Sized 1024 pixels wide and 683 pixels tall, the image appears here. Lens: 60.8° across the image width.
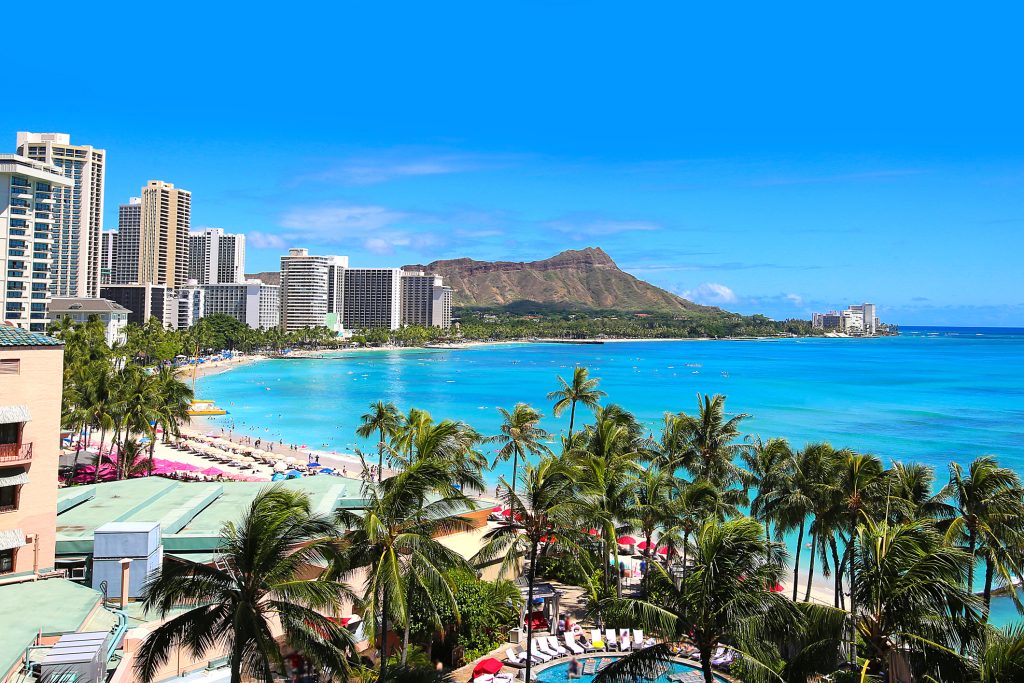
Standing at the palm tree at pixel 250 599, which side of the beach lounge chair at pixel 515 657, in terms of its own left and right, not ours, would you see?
right

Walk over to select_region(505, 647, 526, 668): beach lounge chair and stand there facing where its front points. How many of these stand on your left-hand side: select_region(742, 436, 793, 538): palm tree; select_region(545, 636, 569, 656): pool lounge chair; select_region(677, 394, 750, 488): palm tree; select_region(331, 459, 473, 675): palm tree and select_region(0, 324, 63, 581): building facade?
3

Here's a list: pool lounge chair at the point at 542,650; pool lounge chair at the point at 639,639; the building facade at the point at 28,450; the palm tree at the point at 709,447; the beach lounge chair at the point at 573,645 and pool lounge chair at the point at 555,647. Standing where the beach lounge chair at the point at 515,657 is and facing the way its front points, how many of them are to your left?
5

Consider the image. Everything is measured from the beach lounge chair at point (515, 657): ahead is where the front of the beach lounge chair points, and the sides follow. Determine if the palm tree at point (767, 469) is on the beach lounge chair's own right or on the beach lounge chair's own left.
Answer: on the beach lounge chair's own left

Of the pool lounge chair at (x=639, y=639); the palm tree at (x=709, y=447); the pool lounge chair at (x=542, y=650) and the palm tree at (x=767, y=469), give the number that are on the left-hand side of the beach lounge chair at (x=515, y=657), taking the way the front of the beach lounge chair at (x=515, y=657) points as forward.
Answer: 4

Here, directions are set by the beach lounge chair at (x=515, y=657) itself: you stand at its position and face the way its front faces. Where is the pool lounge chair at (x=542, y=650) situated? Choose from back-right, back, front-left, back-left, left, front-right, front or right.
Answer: left

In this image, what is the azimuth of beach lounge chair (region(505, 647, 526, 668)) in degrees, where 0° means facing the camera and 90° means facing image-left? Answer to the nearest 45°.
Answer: approximately 315°

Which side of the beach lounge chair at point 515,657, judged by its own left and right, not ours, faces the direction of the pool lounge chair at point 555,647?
left

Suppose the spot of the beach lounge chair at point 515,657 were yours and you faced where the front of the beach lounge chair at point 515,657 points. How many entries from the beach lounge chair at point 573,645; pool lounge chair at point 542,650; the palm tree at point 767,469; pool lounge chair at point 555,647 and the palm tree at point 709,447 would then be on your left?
5

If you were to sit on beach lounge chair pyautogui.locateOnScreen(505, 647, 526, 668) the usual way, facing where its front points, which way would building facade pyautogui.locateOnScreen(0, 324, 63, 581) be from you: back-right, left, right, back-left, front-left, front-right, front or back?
back-right

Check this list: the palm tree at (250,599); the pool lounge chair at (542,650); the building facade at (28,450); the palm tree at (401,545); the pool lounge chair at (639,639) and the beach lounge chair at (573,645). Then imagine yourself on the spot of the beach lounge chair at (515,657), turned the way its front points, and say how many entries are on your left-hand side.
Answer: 3

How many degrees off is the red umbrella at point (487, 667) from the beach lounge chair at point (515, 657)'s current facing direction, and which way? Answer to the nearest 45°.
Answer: approximately 90° to its right

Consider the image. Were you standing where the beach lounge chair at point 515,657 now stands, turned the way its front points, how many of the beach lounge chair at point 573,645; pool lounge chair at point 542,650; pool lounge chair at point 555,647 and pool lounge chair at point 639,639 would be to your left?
4

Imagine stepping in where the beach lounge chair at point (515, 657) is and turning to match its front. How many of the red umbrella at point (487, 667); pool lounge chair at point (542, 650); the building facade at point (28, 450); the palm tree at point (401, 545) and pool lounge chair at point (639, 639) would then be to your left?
2
